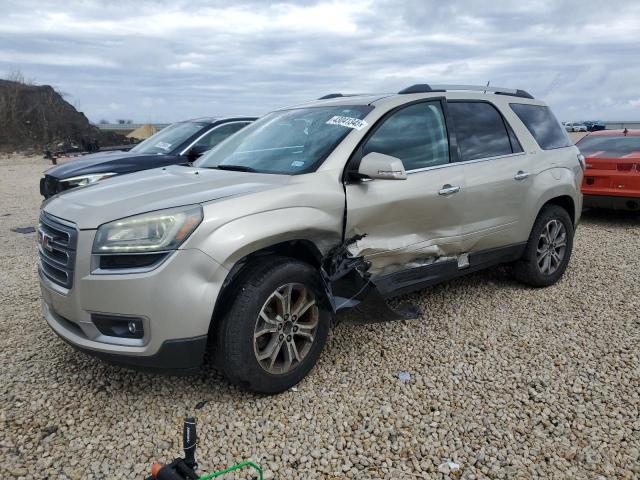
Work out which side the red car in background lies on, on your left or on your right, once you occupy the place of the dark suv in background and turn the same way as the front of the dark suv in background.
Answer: on your left

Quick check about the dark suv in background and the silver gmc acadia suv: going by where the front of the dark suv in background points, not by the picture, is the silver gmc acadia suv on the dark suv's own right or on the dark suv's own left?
on the dark suv's own left

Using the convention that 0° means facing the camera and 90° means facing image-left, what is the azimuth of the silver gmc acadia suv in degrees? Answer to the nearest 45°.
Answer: approximately 45°

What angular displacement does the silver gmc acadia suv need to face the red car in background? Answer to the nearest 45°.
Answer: approximately 180°

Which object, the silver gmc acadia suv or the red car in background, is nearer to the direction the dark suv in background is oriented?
the silver gmc acadia suv

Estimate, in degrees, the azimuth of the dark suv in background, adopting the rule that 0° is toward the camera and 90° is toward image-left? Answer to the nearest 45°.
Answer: approximately 45°
